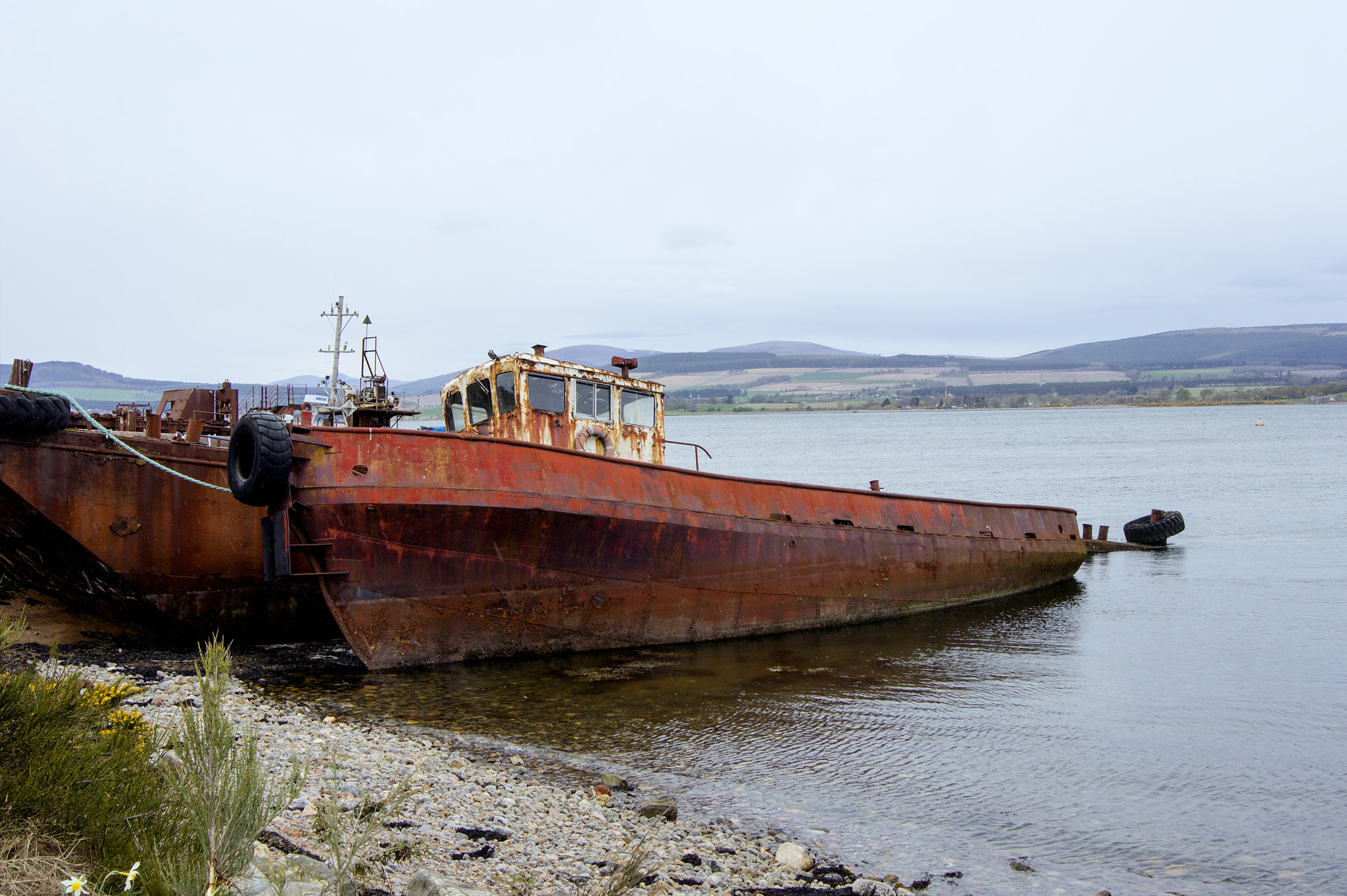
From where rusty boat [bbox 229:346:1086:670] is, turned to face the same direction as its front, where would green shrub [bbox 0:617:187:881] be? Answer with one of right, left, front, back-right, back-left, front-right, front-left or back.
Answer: front-left

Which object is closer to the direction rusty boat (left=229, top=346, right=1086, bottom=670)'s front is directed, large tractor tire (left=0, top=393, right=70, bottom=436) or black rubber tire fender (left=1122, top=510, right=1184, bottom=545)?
the large tractor tire

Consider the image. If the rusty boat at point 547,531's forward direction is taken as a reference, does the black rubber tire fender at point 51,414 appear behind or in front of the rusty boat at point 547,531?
in front

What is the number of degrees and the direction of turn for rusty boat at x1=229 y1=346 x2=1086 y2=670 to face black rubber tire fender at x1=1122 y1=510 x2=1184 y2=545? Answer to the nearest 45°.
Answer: approximately 180°

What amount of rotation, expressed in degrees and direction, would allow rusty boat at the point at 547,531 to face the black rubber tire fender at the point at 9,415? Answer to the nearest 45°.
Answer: approximately 45° to its right

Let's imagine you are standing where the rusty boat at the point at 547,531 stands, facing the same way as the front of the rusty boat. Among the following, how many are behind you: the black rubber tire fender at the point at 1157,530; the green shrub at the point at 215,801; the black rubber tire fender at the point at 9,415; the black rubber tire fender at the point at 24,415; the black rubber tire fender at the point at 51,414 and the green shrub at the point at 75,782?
1

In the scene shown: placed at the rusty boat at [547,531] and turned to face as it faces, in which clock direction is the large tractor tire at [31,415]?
The large tractor tire is roughly at 1 o'clock from the rusty boat.

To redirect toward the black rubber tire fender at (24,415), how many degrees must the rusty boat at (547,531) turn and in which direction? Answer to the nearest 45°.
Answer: approximately 45° to its right

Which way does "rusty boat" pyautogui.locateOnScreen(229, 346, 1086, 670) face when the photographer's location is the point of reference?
facing the viewer and to the left of the viewer
